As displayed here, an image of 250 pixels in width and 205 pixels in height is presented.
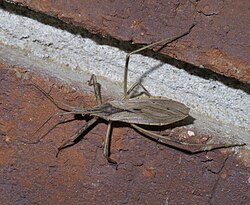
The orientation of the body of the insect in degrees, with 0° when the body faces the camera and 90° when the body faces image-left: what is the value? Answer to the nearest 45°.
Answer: approximately 90°
